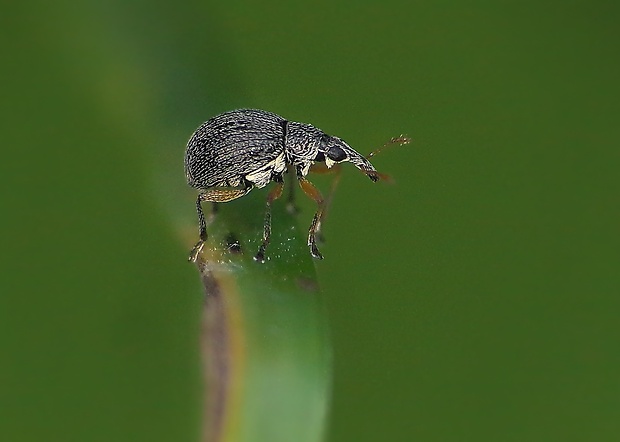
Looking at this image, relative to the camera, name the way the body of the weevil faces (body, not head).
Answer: to the viewer's right
